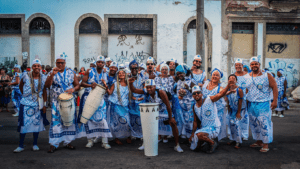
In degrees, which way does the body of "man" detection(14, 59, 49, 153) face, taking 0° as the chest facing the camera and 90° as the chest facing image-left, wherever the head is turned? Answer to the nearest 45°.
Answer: approximately 0°

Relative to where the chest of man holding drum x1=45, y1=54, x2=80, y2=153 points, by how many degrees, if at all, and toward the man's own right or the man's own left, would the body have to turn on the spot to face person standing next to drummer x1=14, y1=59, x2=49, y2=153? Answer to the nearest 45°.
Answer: approximately 135° to the man's own right

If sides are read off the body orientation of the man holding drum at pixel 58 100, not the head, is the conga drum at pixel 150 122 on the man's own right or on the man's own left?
on the man's own left

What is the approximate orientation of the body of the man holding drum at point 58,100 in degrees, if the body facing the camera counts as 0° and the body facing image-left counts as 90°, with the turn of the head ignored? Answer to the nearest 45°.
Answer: approximately 0°

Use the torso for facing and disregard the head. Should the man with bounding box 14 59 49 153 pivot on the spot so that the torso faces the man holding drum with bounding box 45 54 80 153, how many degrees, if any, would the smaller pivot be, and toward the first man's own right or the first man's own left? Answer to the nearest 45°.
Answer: approximately 45° to the first man's own left

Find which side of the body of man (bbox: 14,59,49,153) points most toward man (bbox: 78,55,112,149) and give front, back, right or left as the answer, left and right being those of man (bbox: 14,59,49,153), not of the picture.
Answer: left

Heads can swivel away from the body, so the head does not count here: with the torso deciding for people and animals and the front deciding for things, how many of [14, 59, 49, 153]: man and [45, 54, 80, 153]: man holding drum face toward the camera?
2
